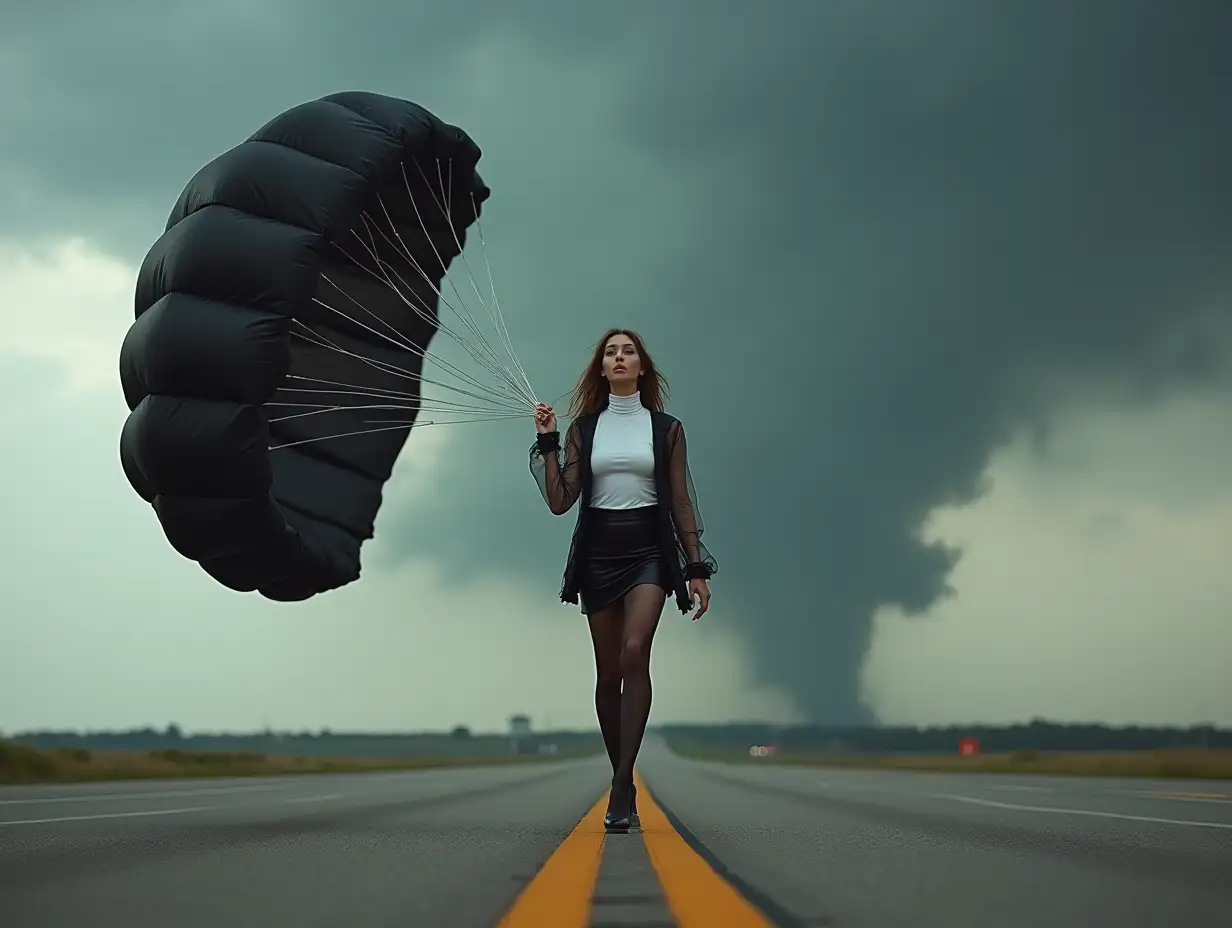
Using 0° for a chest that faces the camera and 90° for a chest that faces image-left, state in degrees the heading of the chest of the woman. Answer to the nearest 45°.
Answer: approximately 0°

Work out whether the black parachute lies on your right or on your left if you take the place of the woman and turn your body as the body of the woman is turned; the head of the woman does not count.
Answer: on your right
